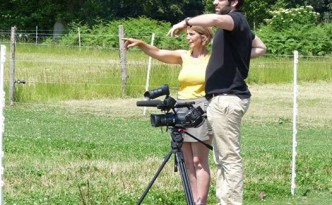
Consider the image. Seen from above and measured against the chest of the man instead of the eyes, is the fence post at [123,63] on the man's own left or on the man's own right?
on the man's own right

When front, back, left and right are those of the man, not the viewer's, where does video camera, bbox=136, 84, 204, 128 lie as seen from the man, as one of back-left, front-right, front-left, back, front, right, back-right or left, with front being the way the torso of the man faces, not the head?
front-left

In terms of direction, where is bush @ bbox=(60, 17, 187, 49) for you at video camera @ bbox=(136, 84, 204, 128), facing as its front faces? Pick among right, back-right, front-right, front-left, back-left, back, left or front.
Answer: right

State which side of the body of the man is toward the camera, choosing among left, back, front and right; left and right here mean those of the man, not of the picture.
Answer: left

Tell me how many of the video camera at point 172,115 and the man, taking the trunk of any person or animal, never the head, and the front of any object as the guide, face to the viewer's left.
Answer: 2

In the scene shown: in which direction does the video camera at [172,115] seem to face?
to the viewer's left

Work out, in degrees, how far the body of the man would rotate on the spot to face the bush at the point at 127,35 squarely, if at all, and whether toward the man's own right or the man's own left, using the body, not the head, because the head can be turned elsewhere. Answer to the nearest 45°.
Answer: approximately 90° to the man's own right

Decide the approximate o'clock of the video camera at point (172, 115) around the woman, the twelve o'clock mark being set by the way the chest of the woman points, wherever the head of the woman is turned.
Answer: The video camera is roughly at 11 o'clock from the woman.

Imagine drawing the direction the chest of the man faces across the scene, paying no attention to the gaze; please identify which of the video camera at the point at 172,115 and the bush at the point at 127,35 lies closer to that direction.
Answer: the video camera

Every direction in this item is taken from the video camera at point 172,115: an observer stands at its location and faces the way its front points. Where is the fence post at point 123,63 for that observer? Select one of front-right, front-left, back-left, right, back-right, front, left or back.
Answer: right

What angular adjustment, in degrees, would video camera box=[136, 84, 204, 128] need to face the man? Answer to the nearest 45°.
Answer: approximately 135° to its right

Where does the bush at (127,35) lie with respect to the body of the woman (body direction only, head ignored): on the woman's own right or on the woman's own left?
on the woman's own right
